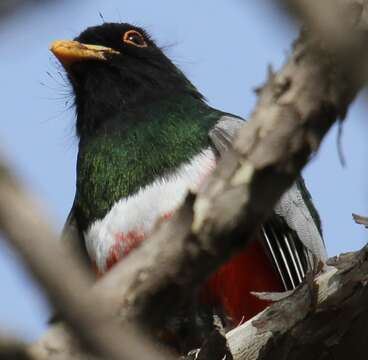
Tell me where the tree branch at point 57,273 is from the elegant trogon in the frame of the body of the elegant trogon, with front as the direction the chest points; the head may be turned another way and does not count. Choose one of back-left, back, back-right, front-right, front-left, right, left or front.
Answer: front-left

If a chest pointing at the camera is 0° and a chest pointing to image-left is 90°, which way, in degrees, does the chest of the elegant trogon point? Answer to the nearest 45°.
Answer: approximately 45°
